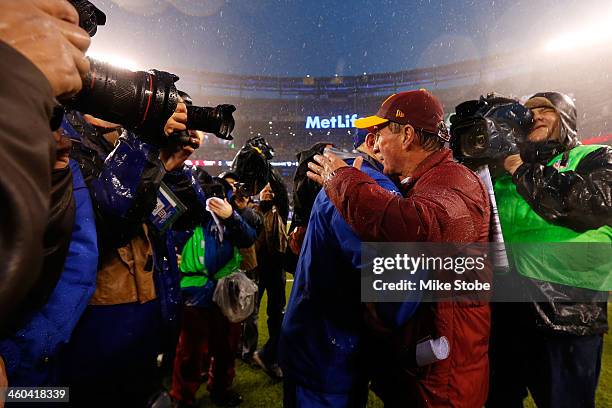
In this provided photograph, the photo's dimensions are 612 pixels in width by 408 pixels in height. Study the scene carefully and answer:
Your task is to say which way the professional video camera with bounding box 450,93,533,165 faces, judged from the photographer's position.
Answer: facing the viewer and to the left of the viewer

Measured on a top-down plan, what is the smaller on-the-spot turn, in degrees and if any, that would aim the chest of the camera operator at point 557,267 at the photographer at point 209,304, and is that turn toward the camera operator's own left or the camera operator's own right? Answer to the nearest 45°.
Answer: approximately 45° to the camera operator's own right

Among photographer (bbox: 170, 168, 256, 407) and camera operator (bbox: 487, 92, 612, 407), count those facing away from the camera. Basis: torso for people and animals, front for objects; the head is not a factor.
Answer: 0

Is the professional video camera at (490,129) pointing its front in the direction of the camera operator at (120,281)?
yes

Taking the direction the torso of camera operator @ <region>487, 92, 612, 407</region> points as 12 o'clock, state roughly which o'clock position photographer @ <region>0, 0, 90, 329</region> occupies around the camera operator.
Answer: The photographer is roughly at 11 o'clock from the camera operator.

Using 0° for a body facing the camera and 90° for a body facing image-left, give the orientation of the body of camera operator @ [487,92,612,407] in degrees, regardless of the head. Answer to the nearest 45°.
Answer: approximately 45°

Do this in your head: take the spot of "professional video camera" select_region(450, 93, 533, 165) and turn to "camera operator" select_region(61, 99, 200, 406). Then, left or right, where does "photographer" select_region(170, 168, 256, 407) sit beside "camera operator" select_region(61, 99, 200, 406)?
right

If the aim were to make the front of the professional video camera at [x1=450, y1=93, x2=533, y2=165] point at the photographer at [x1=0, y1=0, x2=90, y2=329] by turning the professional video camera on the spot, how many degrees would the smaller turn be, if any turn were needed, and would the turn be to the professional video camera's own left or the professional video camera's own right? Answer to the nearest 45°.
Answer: approximately 45° to the professional video camera's own left

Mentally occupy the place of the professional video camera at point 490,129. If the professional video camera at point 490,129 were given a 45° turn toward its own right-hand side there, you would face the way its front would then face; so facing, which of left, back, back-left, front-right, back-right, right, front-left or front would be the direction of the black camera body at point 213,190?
front

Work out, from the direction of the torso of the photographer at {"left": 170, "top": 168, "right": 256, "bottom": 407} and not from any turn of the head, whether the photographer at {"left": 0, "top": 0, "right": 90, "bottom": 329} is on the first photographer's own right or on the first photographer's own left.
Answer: on the first photographer's own right

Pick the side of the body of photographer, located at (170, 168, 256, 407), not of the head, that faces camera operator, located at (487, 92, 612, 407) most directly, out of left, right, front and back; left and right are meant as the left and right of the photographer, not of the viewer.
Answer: front

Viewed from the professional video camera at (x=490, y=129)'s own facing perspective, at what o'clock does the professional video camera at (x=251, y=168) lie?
the professional video camera at (x=251, y=168) is roughly at 2 o'clock from the professional video camera at (x=490, y=129).

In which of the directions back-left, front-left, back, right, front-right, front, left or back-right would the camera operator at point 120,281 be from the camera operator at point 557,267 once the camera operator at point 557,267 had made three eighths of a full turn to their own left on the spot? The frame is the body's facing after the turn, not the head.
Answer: back-right

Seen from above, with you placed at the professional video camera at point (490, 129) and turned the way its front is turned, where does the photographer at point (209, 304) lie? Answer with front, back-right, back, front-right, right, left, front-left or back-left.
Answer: front-right
